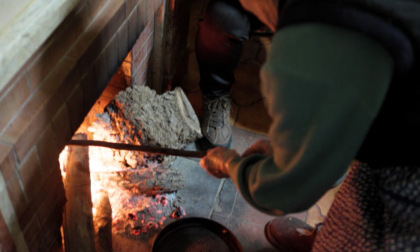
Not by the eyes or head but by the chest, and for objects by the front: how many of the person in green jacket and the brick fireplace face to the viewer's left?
1

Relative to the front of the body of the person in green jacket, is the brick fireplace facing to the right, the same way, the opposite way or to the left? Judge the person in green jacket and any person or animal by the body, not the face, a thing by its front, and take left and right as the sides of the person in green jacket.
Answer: the opposite way

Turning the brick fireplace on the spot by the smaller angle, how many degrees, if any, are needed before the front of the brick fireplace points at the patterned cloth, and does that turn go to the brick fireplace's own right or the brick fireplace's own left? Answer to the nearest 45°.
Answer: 0° — it already faces it

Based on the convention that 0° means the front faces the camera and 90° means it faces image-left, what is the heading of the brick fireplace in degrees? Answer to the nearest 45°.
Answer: approximately 315°

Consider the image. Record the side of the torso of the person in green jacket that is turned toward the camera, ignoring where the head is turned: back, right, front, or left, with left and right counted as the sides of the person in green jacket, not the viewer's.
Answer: left
